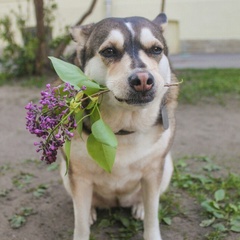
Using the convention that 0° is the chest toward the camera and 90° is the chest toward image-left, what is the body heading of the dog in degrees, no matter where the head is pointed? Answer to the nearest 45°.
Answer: approximately 0°
